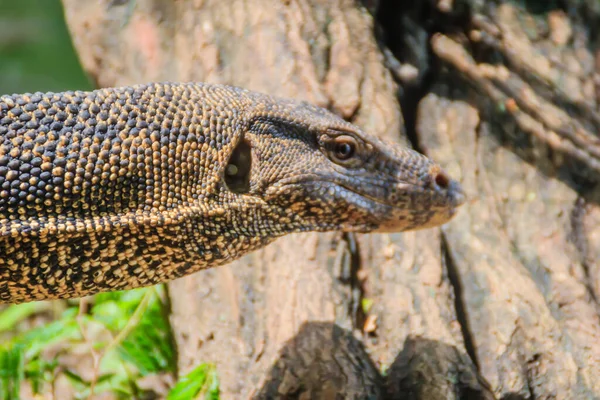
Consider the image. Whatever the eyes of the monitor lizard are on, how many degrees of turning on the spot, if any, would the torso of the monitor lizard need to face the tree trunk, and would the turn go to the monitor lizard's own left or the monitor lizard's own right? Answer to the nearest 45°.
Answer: approximately 45° to the monitor lizard's own left

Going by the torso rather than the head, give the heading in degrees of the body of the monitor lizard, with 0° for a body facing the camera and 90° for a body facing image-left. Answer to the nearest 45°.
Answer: approximately 270°
